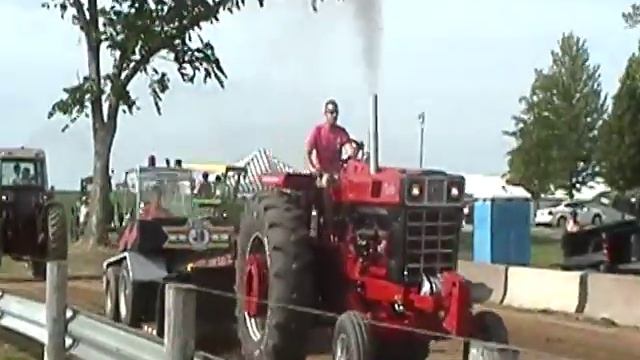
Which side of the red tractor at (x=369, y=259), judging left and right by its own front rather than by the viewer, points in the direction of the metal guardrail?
right

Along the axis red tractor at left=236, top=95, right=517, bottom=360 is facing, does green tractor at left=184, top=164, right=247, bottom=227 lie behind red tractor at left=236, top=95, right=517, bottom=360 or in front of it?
behind

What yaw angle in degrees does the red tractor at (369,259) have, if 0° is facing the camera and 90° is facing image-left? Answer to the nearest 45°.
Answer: approximately 315°

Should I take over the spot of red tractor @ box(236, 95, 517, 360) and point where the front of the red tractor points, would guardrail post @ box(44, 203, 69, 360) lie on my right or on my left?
on my right

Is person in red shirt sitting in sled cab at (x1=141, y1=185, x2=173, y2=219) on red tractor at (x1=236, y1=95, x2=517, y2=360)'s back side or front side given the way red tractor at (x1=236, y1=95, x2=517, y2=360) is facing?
on the back side

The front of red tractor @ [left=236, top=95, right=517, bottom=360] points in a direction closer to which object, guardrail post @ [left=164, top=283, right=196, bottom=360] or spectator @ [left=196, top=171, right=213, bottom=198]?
the guardrail post

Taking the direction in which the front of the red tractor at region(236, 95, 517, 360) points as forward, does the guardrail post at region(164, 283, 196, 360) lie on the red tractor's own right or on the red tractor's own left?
on the red tractor's own right

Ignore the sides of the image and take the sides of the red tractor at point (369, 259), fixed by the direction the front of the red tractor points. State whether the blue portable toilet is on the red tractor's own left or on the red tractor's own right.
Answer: on the red tractor's own left
